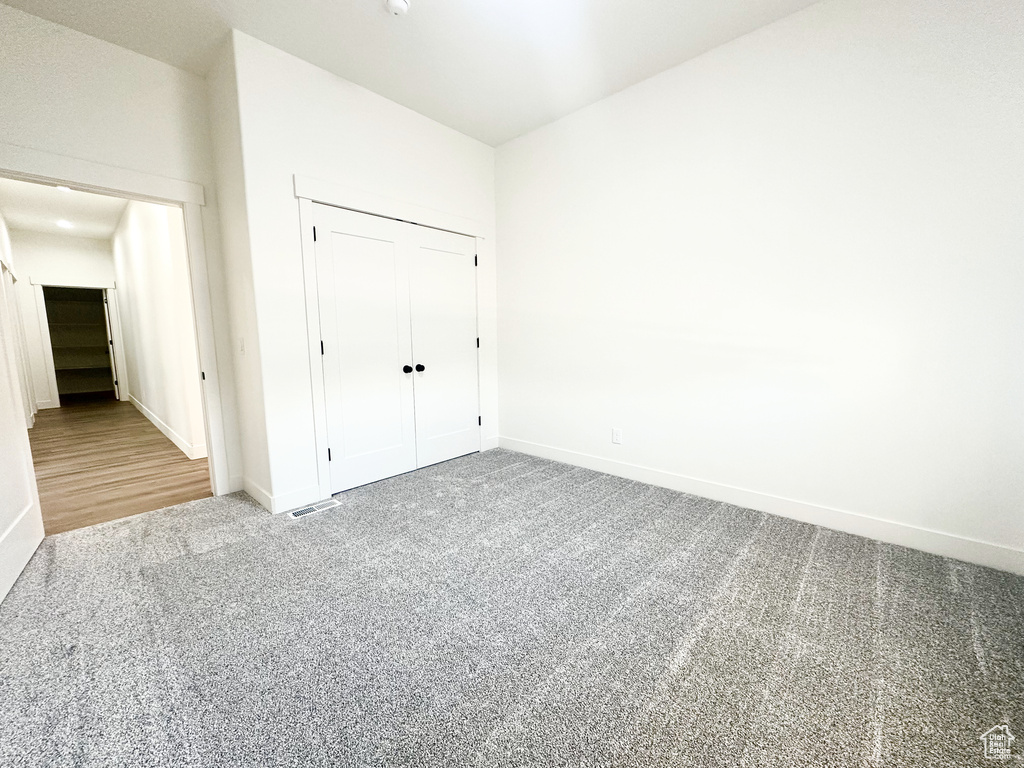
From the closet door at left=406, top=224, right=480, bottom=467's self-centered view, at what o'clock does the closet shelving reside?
The closet shelving is roughly at 6 o'clock from the closet door.

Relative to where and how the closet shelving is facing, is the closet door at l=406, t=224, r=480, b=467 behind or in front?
in front

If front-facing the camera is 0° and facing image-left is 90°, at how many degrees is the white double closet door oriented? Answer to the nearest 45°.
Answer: approximately 315°

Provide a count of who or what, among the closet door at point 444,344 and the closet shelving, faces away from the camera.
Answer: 0

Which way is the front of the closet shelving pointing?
toward the camera

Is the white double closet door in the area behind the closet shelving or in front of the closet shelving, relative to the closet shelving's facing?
in front

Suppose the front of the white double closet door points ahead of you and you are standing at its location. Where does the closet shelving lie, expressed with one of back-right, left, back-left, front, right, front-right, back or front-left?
back

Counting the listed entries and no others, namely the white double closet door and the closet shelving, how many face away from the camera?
0

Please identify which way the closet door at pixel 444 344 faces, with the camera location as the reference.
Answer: facing the viewer and to the right of the viewer
